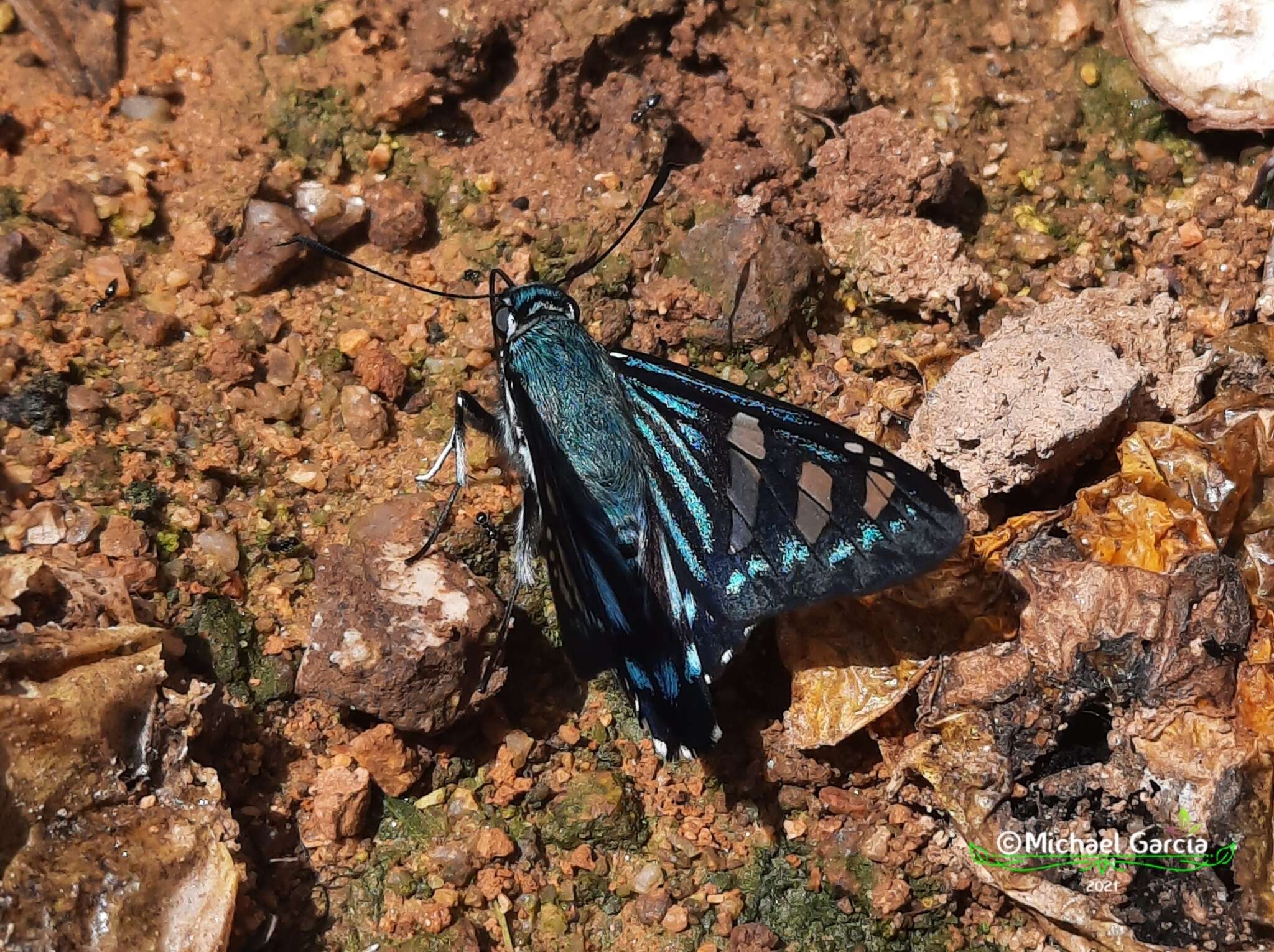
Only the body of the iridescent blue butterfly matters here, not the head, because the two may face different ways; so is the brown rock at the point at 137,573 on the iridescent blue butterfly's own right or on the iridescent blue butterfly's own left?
on the iridescent blue butterfly's own left

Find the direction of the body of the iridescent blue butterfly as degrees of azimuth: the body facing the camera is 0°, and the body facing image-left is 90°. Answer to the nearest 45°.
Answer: approximately 135°

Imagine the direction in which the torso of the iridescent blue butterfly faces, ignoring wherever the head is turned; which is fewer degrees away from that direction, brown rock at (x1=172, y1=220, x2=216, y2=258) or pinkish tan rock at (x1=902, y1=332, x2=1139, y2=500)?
the brown rock

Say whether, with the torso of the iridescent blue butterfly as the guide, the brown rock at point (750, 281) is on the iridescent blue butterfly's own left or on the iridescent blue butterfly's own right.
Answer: on the iridescent blue butterfly's own right

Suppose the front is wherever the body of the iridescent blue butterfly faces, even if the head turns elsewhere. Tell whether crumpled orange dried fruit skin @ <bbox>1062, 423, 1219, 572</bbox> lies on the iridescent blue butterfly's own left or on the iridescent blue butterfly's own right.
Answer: on the iridescent blue butterfly's own right

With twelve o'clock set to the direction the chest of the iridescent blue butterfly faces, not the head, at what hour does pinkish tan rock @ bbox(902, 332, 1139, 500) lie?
The pinkish tan rock is roughly at 4 o'clock from the iridescent blue butterfly.

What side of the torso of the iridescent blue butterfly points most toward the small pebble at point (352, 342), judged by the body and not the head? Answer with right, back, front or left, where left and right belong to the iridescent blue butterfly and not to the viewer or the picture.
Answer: front

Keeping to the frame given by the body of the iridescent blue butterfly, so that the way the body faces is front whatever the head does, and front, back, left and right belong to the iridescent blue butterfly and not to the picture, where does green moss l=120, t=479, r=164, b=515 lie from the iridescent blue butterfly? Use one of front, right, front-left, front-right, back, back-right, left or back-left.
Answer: front-left

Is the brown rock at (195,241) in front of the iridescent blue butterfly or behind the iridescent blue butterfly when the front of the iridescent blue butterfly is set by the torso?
in front
